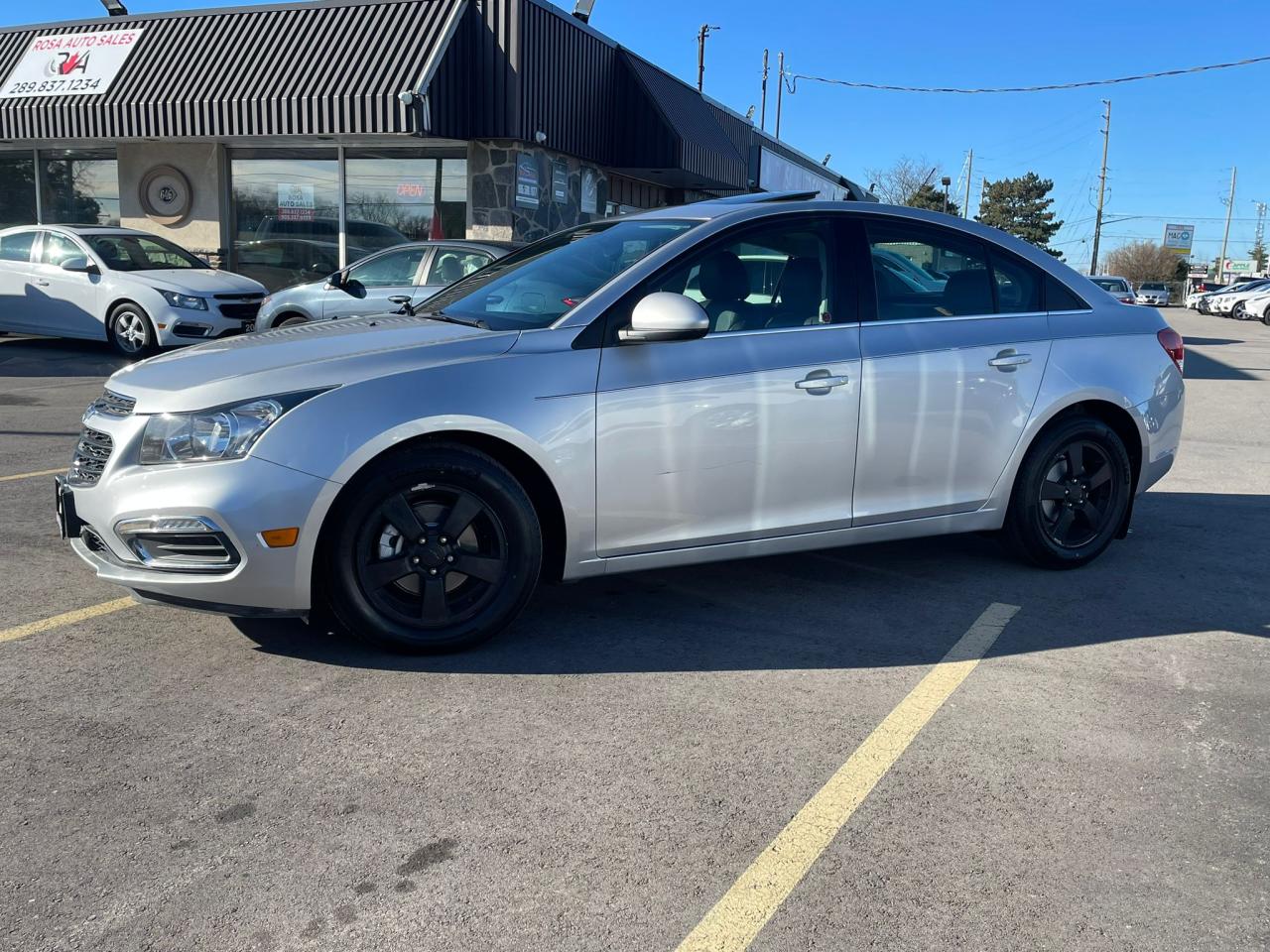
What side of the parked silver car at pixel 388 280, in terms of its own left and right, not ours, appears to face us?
left

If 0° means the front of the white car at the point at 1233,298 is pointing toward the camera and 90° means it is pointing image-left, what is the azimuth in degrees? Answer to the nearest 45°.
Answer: approximately 45°

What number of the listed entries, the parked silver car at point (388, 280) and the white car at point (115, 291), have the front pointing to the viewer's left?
1

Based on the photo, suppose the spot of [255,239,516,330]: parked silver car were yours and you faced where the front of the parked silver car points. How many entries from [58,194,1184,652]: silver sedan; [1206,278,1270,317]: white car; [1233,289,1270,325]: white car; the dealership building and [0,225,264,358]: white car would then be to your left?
1

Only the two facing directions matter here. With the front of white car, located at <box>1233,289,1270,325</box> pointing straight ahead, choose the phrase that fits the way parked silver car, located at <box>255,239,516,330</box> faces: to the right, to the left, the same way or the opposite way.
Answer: the same way

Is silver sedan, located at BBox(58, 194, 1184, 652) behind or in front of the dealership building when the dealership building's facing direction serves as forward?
in front

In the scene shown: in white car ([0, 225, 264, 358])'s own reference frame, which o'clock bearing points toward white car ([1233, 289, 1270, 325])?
white car ([1233, 289, 1270, 325]) is roughly at 10 o'clock from white car ([0, 225, 264, 358]).

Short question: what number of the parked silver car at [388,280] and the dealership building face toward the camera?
1

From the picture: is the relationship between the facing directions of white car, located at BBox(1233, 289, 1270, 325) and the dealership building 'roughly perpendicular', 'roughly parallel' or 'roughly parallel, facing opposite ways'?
roughly perpendicular

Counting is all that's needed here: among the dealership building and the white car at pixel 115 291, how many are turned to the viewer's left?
0

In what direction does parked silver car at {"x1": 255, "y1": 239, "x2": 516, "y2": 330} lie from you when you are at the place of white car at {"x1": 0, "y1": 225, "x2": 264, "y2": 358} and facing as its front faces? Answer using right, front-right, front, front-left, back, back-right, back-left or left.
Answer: front

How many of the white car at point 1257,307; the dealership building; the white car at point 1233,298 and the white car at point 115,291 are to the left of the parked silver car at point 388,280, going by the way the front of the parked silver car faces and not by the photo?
0

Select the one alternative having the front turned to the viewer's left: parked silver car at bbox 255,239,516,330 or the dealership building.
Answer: the parked silver car

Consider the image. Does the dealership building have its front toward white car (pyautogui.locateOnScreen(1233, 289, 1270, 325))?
no

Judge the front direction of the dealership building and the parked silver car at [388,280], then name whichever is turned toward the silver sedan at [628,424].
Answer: the dealership building

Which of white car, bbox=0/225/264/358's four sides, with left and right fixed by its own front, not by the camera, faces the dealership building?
left

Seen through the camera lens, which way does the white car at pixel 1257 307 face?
facing the viewer and to the left of the viewer

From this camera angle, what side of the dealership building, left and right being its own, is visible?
front

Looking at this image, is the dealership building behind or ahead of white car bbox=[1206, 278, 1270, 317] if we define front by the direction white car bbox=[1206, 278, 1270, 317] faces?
ahead

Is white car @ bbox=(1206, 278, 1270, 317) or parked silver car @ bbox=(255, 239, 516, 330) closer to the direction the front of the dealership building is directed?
the parked silver car
